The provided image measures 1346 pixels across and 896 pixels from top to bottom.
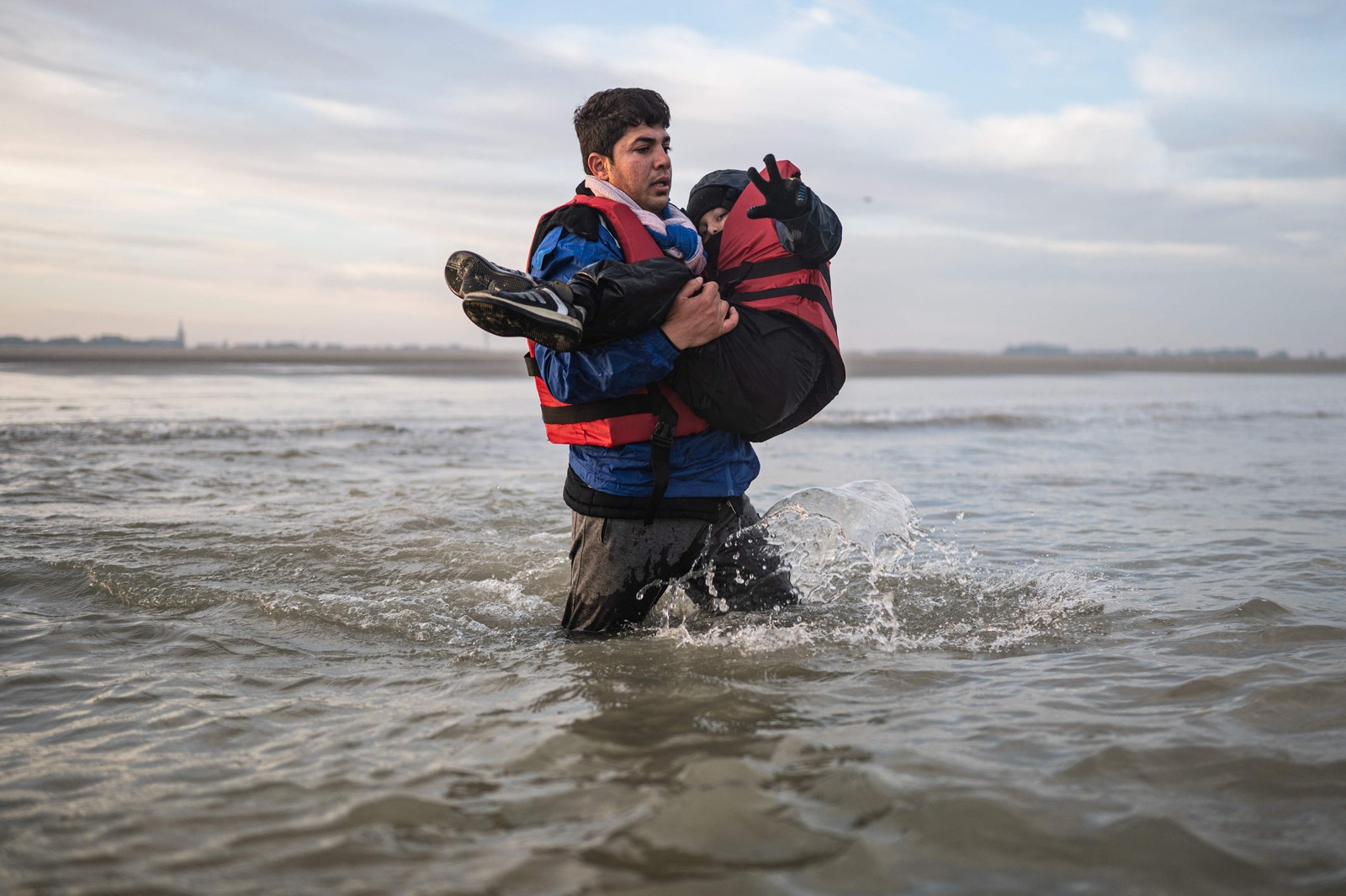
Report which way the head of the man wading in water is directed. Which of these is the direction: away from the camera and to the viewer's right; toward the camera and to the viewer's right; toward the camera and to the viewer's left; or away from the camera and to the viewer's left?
toward the camera and to the viewer's right

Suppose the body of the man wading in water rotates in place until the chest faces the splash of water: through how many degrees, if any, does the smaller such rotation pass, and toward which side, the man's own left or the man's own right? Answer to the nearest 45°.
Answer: approximately 90° to the man's own left
